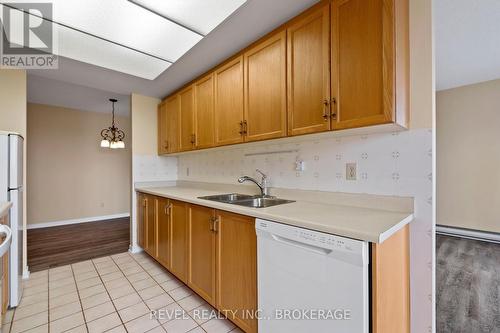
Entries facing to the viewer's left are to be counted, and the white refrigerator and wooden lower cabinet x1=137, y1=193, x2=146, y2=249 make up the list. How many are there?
1

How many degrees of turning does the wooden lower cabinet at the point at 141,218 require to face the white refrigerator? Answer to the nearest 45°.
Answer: approximately 45° to its left

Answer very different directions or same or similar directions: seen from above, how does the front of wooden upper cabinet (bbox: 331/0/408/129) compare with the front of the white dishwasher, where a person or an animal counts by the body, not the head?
same or similar directions

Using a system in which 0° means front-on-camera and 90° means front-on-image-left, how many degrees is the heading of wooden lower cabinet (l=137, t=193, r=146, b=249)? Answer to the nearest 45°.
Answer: approximately 90°

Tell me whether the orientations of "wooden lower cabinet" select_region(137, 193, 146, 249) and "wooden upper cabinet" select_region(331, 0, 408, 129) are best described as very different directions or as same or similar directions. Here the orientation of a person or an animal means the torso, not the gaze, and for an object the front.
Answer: same or similar directions

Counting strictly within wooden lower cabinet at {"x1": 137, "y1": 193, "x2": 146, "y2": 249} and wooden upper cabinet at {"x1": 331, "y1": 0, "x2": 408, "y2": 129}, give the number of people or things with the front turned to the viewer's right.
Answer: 0

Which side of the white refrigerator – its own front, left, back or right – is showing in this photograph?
right

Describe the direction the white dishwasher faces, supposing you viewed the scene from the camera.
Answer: facing the viewer and to the left of the viewer

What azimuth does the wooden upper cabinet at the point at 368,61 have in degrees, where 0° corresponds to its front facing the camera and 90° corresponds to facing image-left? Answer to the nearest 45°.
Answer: approximately 45°

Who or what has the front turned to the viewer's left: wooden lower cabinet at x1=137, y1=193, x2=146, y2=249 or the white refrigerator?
the wooden lower cabinet

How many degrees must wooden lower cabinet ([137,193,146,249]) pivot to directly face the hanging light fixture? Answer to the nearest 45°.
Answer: approximately 90° to its right

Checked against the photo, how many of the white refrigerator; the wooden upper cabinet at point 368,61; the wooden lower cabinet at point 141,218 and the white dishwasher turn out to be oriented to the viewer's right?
1
